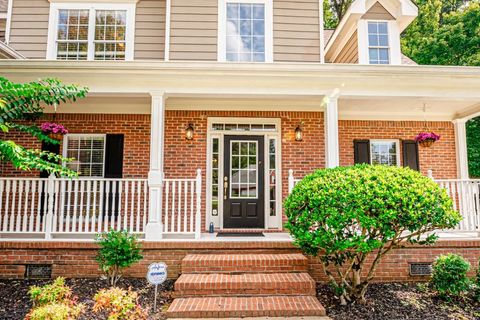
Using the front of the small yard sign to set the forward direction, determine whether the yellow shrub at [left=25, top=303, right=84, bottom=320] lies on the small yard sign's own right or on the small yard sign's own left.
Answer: on the small yard sign's own right

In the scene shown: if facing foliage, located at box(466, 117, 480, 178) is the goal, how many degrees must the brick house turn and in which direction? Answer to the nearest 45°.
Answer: approximately 135° to its left

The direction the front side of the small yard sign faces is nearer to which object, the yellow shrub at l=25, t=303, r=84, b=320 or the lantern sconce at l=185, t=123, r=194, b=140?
the yellow shrub

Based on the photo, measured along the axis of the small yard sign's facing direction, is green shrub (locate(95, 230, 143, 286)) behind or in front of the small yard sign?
behind

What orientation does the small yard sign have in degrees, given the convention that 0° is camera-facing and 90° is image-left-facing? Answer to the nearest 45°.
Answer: approximately 0°

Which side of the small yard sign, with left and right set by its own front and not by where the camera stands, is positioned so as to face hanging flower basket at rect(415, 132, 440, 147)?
left

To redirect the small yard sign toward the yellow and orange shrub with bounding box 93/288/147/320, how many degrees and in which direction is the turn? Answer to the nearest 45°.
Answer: approximately 45° to its right

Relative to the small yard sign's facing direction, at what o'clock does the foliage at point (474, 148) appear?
The foliage is roughly at 8 o'clock from the small yard sign.

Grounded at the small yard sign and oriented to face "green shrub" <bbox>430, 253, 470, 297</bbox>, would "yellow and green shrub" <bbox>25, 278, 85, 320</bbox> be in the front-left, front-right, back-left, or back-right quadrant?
back-right

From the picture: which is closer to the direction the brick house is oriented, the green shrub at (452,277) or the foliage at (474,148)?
the green shrub
